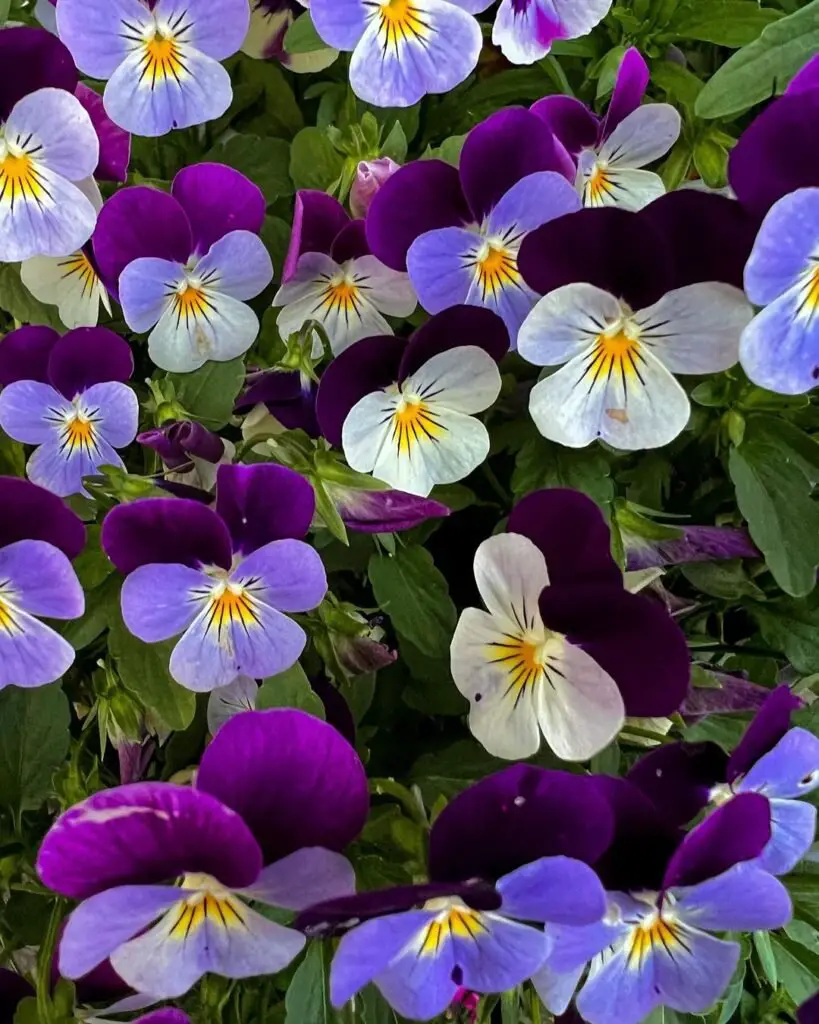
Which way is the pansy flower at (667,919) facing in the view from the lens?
facing the viewer

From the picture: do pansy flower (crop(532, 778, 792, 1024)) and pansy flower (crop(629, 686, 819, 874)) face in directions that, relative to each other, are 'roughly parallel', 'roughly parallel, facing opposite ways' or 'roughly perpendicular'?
roughly parallel

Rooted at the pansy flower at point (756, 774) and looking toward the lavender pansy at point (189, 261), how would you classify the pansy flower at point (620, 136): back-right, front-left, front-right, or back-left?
front-right

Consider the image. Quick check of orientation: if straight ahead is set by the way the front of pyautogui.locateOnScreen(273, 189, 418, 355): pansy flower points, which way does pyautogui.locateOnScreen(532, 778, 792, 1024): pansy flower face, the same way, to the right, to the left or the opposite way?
the same way

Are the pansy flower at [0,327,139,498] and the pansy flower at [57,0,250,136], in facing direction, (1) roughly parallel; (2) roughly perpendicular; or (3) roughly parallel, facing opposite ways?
roughly parallel

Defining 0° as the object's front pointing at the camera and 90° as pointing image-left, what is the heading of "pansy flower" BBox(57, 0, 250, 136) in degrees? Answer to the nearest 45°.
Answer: approximately 0°

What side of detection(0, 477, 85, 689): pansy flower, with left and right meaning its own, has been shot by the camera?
front

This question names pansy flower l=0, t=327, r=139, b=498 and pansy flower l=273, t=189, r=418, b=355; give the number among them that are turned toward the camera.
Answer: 2

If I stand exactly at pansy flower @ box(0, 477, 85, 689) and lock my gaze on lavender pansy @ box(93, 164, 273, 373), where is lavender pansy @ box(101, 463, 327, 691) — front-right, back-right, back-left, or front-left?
front-right
